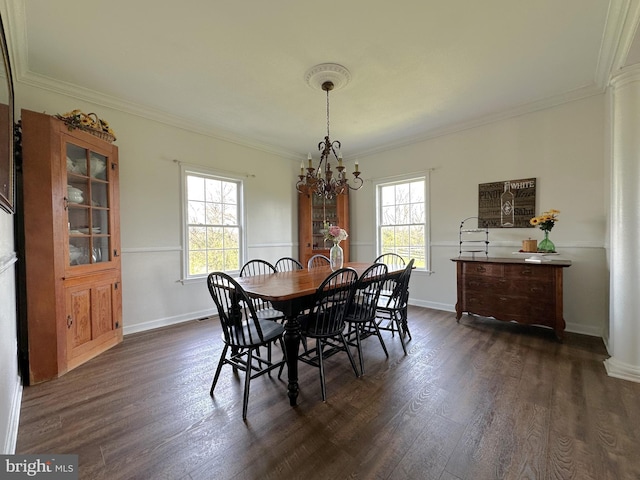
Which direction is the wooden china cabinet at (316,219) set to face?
toward the camera

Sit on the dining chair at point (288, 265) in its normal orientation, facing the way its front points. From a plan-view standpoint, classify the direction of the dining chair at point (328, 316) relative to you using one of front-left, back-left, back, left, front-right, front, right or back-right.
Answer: front-right

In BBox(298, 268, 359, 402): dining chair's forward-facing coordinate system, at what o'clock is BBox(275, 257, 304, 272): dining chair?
BBox(275, 257, 304, 272): dining chair is roughly at 1 o'clock from BBox(298, 268, 359, 402): dining chair.

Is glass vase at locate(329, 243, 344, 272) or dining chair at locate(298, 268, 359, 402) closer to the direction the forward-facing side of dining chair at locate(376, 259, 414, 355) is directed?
the glass vase

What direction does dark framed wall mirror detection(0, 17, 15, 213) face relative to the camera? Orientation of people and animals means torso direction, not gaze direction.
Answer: to the viewer's right

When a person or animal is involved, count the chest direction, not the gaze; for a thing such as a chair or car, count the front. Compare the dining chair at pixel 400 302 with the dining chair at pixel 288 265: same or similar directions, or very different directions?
very different directions

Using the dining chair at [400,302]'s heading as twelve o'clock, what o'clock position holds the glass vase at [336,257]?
The glass vase is roughly at 12 o'clock from the dining chair.

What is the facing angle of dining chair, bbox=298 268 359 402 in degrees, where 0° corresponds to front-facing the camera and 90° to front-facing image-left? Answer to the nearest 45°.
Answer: approximately 135°

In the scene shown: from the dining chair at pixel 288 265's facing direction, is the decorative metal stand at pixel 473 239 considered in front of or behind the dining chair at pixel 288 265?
in front

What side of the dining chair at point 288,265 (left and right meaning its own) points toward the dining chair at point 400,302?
front

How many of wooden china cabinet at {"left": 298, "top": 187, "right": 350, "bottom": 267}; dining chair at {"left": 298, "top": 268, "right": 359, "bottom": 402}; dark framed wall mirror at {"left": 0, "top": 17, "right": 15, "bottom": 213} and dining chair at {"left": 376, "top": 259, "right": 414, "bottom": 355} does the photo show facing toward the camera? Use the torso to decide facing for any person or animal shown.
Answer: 1

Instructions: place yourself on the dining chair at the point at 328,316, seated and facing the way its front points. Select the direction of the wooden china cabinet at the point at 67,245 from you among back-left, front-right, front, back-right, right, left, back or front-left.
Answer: front-left
